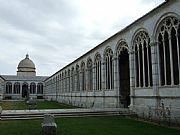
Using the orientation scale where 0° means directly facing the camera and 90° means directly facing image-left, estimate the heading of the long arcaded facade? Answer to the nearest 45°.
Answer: approximately 45°
